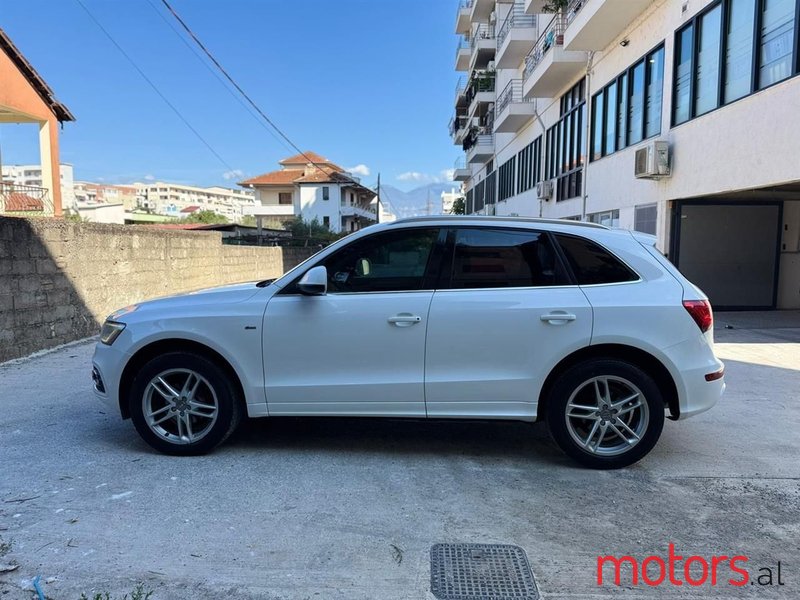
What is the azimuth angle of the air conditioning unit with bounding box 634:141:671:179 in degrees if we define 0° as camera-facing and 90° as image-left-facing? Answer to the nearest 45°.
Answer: approximately 45°

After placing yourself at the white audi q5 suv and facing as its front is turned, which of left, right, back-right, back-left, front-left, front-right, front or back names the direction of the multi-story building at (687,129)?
back-right

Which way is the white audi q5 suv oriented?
to the viewer's left

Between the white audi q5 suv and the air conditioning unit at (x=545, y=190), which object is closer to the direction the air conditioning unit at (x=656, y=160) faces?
the white audi q5 suv

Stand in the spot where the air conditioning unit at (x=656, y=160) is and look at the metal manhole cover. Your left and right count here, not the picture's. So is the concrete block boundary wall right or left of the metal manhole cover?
right

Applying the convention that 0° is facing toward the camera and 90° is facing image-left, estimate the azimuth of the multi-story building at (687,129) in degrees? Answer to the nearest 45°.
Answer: approximately 45°

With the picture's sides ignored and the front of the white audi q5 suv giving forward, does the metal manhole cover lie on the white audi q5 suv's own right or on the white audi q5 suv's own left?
on the white audi q5 suv's own left

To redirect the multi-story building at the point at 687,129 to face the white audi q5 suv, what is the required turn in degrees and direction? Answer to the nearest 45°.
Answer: approximately 45° to its left

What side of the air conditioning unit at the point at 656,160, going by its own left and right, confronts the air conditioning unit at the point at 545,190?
right

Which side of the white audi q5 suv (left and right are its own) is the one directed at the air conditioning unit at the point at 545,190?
right
